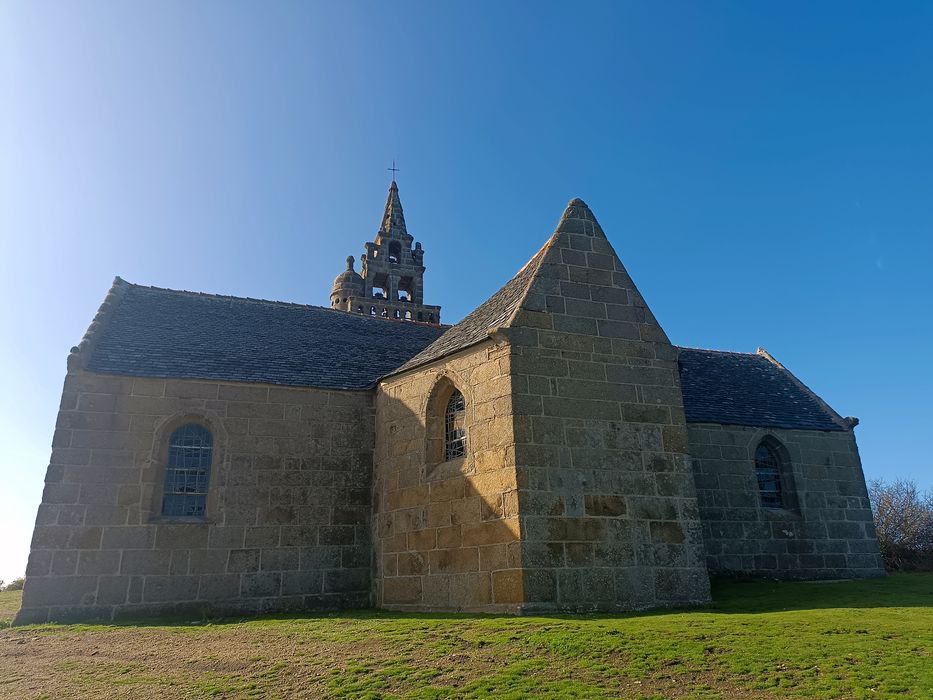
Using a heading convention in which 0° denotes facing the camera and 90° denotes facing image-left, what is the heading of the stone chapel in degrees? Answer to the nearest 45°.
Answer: approximately 135°

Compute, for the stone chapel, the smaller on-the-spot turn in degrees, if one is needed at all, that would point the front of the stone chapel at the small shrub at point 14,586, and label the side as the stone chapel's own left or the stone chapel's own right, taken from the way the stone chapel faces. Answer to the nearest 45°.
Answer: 0° — it already faces it
